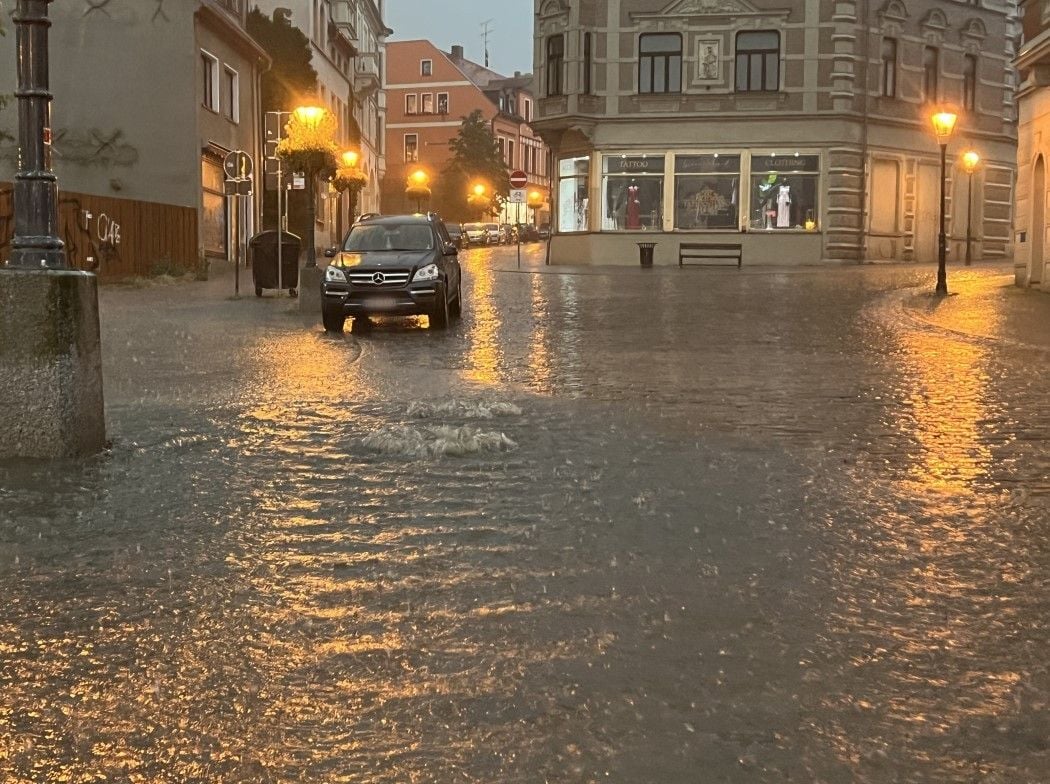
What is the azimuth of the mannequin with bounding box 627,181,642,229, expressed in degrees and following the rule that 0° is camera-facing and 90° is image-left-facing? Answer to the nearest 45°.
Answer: approximately 0°

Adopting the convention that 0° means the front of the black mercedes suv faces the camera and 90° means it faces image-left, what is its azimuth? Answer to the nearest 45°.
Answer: approximately 0°

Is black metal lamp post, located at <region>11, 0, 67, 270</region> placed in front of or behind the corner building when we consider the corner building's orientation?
in front

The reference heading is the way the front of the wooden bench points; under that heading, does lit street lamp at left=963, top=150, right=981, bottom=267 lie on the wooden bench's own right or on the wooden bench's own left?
on the wooden bench's own left

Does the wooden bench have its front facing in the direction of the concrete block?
yes

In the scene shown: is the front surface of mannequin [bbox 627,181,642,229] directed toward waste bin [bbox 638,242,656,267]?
yes

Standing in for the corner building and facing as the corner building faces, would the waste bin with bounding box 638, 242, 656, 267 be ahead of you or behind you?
ahead

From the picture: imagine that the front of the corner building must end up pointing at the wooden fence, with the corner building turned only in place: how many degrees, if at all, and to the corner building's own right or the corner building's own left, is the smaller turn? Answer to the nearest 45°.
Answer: approximately 45° to the corner building's own right

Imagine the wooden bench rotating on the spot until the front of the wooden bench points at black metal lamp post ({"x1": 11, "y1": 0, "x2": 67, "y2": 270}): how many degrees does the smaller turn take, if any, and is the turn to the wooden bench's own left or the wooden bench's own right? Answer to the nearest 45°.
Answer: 0° — it already faces it

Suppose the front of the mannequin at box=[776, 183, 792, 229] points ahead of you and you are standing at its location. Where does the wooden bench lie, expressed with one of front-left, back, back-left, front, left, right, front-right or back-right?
front-right

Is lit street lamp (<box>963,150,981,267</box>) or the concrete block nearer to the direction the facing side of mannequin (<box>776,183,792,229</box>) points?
the concrete block
